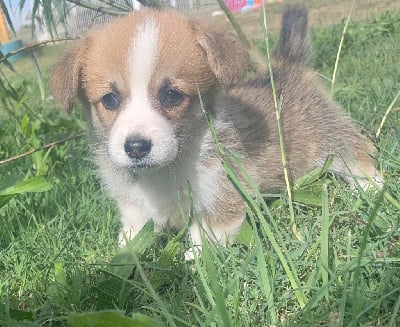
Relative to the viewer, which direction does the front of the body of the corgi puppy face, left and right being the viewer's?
facing the viewer and to the left of the viewer

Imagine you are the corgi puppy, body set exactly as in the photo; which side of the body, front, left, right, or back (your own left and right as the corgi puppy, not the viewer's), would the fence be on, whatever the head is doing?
right
